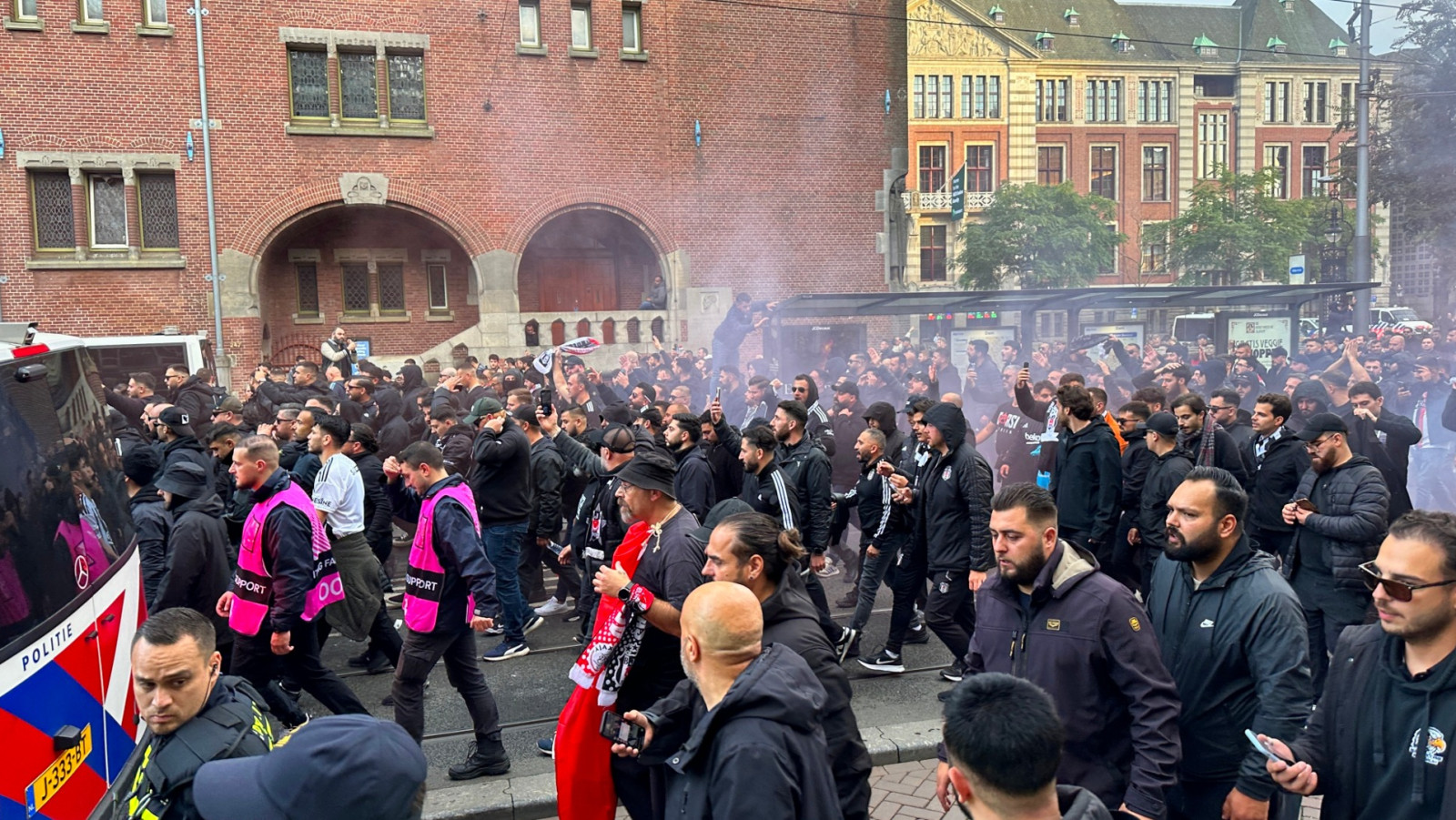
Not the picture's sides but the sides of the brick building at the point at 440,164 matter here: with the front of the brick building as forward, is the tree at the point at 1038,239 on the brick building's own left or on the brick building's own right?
on the brick building's own left

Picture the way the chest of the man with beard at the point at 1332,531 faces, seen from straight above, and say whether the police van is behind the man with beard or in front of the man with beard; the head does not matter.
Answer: in front

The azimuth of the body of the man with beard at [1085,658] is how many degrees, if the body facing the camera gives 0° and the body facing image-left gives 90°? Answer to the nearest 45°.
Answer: approximately 45°

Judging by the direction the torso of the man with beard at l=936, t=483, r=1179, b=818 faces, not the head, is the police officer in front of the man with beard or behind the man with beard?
in front

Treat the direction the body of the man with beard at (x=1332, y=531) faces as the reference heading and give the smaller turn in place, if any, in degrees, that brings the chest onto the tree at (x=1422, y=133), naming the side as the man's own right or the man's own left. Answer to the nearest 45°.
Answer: approximately 135° to the man's own right

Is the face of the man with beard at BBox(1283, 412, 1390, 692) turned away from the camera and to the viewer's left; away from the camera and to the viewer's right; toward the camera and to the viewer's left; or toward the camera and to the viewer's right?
toward the camera and to the viewer's left

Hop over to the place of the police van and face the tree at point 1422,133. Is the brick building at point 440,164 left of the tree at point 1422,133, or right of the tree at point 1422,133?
left

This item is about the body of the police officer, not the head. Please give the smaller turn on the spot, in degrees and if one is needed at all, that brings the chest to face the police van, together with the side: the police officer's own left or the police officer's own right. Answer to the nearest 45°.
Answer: approximately 135° to the police officer's own right

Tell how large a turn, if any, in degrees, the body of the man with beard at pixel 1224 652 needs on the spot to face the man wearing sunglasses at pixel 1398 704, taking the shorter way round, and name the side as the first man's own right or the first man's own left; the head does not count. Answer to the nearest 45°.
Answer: approximately 90° to the first man's own left
